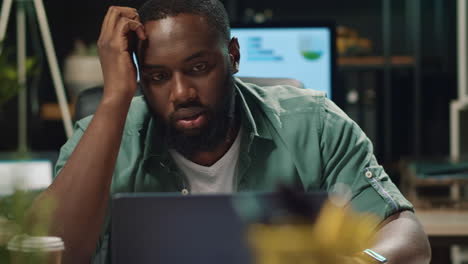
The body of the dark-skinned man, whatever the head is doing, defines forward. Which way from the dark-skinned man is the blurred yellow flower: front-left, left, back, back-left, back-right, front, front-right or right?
front

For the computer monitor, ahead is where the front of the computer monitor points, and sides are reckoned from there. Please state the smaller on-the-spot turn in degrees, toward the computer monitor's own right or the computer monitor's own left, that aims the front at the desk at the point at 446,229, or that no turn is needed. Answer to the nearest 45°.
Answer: approximately 45° to the computer monitor's own left

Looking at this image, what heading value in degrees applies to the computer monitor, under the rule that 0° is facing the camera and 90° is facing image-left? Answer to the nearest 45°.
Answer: approximately 0°

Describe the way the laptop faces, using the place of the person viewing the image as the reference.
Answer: facing away from the viewer

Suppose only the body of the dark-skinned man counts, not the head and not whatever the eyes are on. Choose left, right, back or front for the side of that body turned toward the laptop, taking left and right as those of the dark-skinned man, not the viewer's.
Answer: front

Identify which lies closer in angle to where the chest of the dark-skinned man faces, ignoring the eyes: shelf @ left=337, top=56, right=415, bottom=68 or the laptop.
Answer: the laptop

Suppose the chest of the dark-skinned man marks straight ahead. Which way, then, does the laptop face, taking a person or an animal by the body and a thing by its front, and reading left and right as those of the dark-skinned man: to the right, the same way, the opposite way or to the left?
the opposite way

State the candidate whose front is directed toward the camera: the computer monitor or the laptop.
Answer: the computer monitor

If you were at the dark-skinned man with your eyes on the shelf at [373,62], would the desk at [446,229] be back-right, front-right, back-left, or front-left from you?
front-right

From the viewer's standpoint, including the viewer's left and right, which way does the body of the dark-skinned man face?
facing the viewer

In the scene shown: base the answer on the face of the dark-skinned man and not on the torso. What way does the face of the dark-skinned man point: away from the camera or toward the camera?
toward the camera

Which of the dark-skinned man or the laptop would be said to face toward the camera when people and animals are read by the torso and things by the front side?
the dark-skinned man

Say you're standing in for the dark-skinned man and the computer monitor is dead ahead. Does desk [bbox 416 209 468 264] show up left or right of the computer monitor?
right

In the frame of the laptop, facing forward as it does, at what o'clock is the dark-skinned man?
The dark-skinned man is roughly at 12 o'clock from the laptop.

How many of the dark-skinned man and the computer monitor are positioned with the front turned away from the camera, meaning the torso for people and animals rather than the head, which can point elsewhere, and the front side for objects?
0

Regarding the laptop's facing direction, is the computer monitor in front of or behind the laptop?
in front

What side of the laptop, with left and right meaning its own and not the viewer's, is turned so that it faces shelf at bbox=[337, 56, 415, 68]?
front
